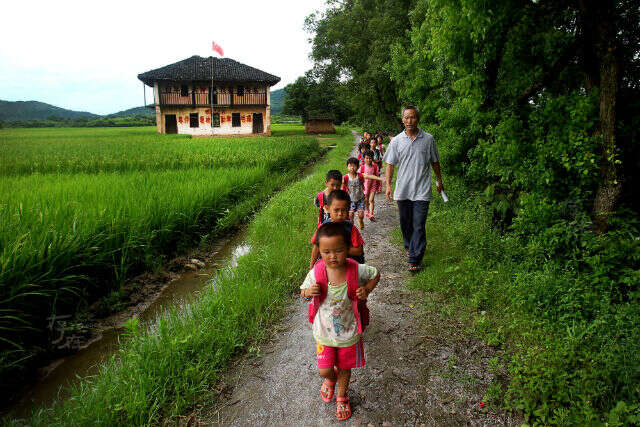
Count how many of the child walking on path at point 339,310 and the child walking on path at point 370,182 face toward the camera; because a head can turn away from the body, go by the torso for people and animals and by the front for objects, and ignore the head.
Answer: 2

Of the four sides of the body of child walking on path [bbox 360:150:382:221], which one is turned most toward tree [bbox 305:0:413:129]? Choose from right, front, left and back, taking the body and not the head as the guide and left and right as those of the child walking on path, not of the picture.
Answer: back

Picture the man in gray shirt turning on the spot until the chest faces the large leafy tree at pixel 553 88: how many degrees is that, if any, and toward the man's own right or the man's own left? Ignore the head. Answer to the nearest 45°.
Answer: approximately 90° to the man's own left

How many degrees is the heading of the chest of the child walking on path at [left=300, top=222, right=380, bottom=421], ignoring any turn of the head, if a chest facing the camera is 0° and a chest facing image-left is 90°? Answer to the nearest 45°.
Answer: approximately 0°

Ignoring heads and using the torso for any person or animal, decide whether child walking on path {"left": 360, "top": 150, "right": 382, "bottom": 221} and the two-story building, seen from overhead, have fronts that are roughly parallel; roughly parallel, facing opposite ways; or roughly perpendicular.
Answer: roughly parallel

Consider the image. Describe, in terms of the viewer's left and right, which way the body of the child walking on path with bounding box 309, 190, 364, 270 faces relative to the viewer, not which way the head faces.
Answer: facing the viewer

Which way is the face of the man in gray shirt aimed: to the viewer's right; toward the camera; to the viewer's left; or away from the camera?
toward the camera

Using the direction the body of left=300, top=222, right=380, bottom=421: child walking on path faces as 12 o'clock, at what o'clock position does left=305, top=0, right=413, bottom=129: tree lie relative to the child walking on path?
The tree is roughly at 6 o'clock from the child walking on path.

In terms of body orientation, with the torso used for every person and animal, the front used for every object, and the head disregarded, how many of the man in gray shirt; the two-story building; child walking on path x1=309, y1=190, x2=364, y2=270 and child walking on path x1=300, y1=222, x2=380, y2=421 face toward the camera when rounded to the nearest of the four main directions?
4

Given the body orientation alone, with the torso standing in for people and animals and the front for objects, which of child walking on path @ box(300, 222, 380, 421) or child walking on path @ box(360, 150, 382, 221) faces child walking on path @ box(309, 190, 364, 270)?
child walking on path @ box(360, 150, 382, 221)

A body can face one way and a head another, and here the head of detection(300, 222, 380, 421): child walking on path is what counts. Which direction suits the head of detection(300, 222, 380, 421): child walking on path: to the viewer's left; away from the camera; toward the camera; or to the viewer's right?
toward the camera

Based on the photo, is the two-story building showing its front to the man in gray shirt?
yes

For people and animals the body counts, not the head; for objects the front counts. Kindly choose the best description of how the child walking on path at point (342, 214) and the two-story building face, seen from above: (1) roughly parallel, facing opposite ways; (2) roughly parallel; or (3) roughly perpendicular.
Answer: roughly parallel

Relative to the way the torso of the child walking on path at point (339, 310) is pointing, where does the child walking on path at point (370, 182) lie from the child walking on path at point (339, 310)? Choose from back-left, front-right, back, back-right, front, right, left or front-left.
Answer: back

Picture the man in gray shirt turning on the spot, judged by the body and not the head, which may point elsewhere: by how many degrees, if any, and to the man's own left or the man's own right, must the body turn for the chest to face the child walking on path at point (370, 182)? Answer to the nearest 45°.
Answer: approximately 180°

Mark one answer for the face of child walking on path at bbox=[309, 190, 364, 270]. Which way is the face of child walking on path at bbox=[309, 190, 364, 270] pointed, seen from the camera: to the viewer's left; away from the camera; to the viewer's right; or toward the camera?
toward the camera
